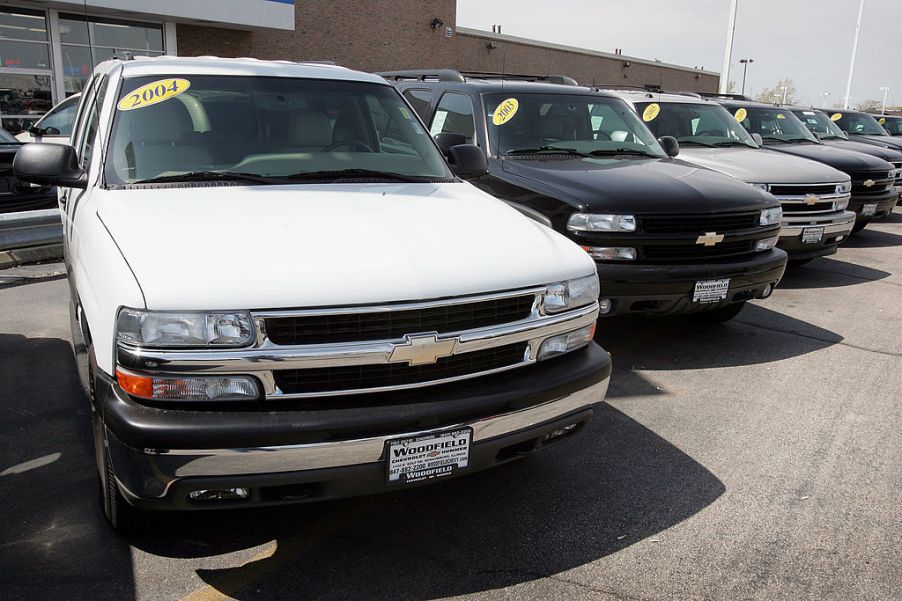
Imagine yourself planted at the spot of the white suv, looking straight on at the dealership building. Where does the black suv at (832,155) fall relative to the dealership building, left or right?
right

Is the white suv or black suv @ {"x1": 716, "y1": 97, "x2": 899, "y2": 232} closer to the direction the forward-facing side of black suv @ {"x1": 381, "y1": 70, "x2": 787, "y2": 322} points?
the white suv

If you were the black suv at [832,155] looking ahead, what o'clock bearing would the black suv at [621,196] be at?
the black suv at [621,196] is roughly at 2 o'clock from the black suv at [832,155].

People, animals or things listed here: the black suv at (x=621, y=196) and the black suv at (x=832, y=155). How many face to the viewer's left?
0

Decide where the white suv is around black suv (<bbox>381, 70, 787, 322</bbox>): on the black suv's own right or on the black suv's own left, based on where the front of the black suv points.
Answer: on the black suv's own right

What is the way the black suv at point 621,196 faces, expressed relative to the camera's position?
facing the viewer and to the right of the viewer

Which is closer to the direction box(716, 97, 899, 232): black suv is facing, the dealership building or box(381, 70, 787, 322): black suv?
the black suv

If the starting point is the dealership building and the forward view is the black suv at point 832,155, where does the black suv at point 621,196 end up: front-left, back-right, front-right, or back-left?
front-right

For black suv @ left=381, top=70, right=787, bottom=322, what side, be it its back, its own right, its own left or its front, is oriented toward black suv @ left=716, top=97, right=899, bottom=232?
left

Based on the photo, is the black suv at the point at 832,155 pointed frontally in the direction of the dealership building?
no

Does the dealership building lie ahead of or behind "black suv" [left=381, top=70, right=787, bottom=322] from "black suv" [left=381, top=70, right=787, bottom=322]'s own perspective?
behind

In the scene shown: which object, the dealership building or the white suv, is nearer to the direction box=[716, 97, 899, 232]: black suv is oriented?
the white suv

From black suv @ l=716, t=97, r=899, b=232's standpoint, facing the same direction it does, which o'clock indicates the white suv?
The white suv is roughly at 2 o'clock from the black suv.

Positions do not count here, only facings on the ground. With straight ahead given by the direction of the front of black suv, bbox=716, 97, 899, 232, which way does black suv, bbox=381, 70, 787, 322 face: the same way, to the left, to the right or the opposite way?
the same way
